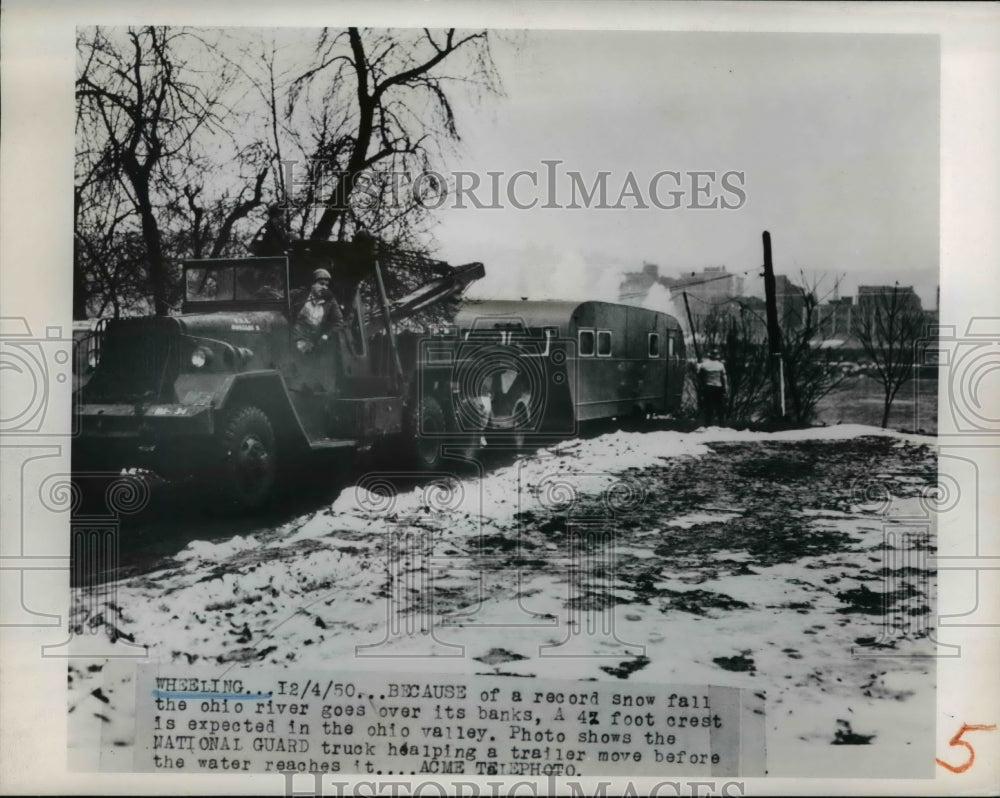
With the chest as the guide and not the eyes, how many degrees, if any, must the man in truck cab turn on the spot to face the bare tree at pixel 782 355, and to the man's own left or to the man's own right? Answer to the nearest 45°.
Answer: approximately 135° to the man's own left

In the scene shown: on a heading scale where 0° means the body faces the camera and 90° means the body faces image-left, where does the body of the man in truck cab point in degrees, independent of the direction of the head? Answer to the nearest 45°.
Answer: approximately 45°

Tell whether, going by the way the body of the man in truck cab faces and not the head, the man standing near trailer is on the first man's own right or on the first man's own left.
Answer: on the first man's own left
